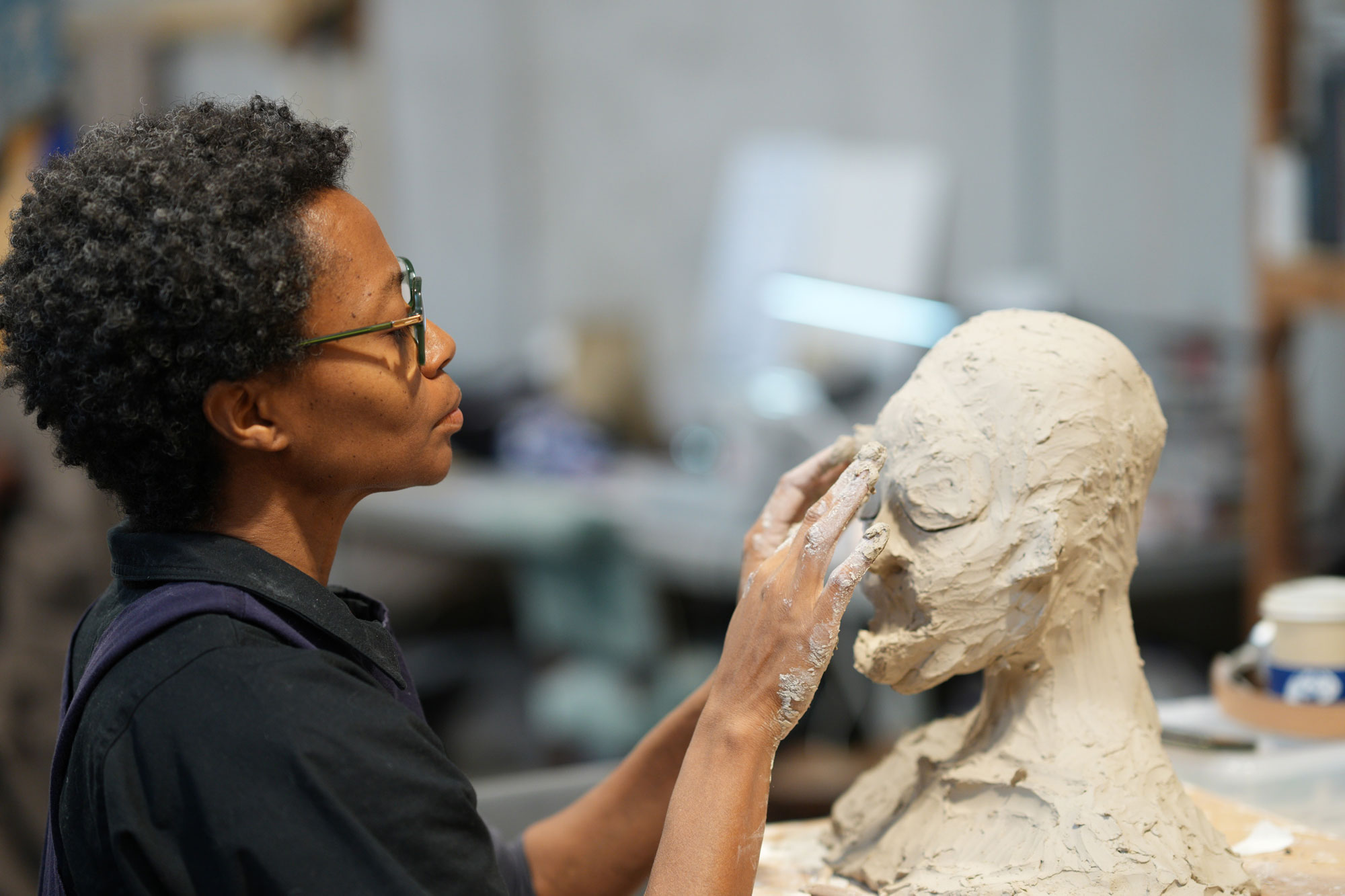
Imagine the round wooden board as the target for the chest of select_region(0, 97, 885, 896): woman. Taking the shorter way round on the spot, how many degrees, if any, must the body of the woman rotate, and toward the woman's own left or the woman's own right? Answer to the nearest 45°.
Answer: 0° — they already face it

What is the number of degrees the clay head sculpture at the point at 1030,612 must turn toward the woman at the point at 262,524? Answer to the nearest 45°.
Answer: approximately 45° to its left

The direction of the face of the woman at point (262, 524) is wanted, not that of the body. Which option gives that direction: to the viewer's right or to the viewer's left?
to the viewer's right

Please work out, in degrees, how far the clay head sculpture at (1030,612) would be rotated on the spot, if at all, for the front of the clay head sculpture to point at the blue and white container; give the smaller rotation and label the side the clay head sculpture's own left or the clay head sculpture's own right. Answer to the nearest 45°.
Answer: approximately 135° to the clay head sculpture's own right

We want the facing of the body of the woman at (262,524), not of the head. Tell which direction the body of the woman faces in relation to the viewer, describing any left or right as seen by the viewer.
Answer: facing to the right of the viewer

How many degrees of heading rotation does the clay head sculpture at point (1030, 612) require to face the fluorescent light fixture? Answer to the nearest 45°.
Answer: approximately 90° to its right

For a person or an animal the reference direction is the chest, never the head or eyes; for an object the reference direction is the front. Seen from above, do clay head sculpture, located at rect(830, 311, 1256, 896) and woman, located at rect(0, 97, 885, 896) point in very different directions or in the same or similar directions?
very different directions

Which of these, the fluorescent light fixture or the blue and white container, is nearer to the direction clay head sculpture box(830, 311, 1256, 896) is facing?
the fluorescent light fixture

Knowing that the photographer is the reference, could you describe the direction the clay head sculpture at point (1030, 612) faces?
facing to the left of the viewer

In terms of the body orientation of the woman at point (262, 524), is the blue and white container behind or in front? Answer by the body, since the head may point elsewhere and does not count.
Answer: in front

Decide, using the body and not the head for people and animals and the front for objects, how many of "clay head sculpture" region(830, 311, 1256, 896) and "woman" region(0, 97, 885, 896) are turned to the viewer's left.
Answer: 1
